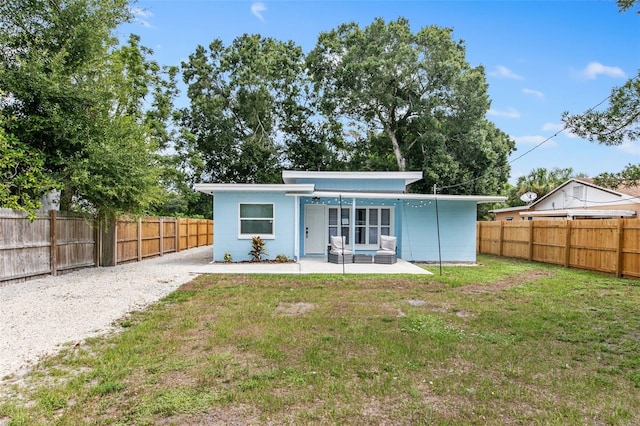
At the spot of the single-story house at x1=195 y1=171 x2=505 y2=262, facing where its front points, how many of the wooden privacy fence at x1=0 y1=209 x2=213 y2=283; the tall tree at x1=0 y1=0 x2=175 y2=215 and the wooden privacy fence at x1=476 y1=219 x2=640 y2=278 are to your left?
1

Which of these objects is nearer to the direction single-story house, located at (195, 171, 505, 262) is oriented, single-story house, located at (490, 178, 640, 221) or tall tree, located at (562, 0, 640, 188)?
the tall tree

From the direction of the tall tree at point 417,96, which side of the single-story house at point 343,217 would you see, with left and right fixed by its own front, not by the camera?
back

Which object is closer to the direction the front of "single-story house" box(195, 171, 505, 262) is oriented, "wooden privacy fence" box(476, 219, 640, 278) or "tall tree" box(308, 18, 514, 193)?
the wooden privacy fence

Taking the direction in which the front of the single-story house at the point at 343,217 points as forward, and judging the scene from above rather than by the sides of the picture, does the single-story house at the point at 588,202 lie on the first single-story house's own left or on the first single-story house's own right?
on the first single-story house's own left

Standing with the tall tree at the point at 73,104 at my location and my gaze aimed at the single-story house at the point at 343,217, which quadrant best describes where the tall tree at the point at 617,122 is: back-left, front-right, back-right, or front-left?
front-right

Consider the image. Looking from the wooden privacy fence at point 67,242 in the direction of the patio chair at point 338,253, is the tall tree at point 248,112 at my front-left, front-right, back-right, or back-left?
front-left

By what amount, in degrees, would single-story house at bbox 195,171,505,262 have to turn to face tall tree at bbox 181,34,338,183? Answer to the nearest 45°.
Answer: approximately 135° to its right

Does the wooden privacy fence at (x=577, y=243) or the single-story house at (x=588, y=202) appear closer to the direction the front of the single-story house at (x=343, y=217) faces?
the wooden privacy fence

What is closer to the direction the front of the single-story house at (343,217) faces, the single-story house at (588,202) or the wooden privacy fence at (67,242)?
the wooden privacy fence

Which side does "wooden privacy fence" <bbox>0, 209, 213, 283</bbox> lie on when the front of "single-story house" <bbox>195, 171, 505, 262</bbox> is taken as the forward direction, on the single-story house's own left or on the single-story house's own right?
on the single-story house's own right

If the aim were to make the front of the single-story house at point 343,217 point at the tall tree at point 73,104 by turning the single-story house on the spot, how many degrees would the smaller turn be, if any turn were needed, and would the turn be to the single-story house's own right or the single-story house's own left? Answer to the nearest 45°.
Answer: approximately 45° to the single-story house's own right

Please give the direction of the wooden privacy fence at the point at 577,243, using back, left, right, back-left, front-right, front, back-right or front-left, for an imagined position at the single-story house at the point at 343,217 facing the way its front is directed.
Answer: left

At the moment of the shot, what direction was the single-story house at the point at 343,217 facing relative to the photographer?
facing the viewer
